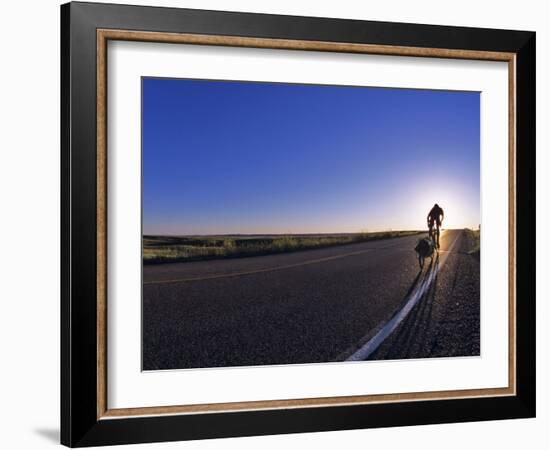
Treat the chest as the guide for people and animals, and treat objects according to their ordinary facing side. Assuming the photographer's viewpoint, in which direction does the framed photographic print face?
facing the viewer and to the right of the viewer
